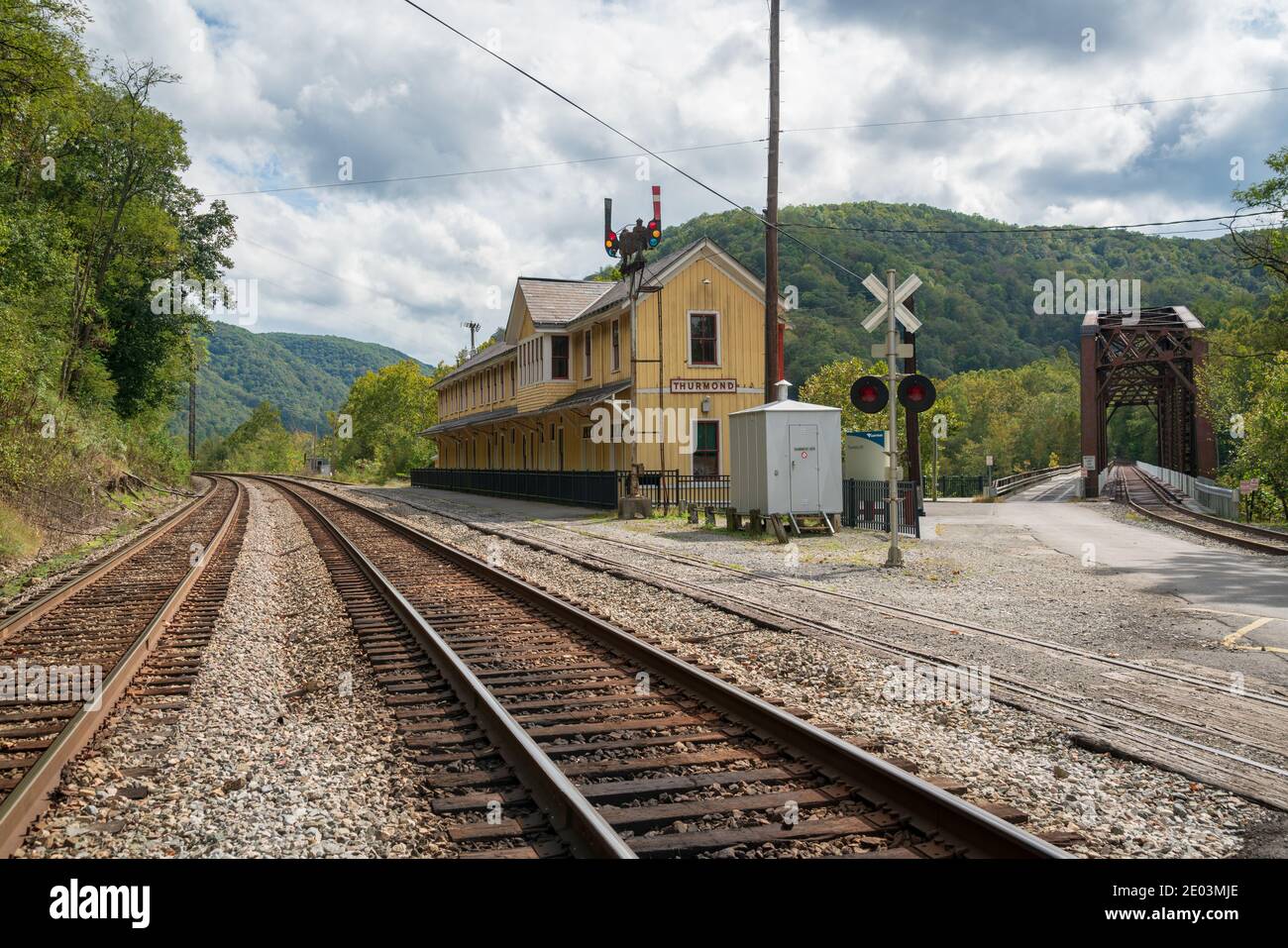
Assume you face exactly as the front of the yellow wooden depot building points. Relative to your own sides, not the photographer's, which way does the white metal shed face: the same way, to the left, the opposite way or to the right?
to the left

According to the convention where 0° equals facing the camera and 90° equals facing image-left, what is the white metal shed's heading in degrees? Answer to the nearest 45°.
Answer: approximately 315°

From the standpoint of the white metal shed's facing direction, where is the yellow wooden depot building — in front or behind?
behind

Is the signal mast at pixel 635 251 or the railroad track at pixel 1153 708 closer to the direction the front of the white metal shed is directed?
the railroad track

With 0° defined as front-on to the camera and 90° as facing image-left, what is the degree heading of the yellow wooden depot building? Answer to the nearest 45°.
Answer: approximately 45°

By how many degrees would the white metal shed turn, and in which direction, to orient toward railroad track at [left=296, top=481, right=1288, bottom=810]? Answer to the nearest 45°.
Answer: approximately 45° to its right

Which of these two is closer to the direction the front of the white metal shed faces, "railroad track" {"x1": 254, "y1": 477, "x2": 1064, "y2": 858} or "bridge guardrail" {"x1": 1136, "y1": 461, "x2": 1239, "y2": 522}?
the railroad track

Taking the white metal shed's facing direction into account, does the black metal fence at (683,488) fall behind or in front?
behind
